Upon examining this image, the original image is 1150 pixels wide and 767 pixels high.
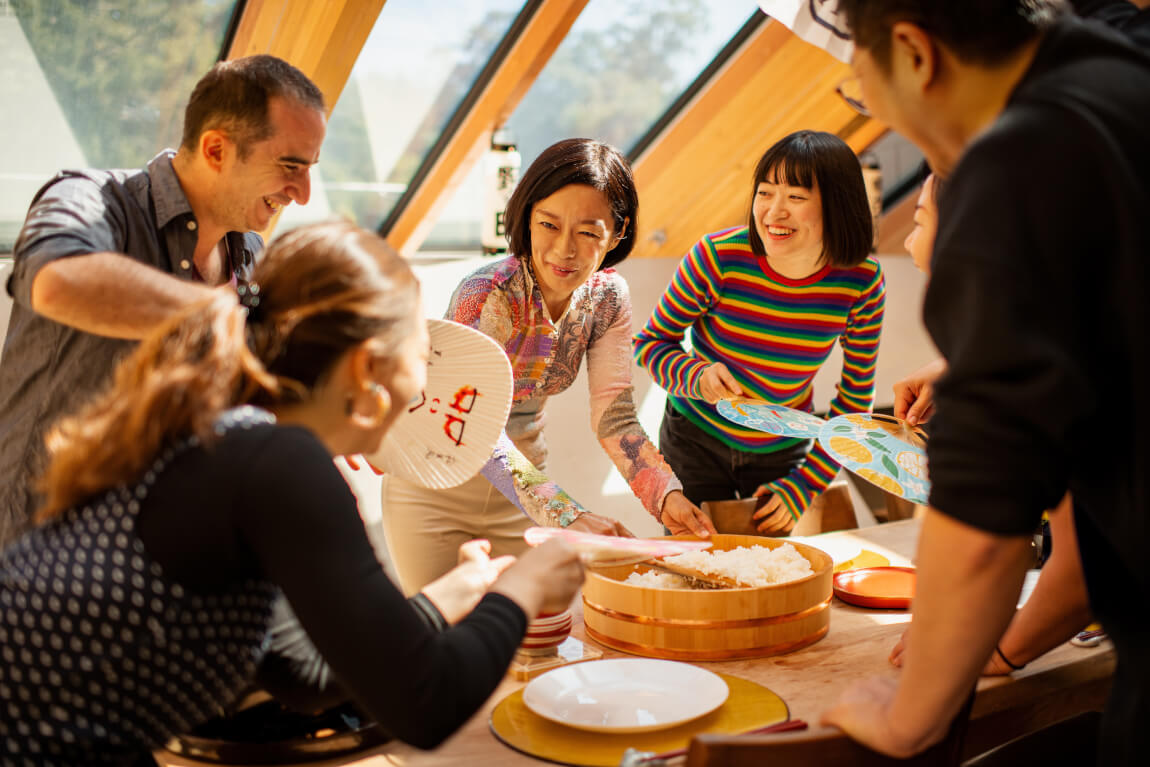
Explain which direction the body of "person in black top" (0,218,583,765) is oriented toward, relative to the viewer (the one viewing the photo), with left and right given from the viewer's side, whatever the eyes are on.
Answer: facing away from the viewer and to the right of the viewer

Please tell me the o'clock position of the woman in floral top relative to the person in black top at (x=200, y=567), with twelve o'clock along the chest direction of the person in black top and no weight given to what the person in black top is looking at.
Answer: The woman in floral top is roughly at 11 o'clock from the person in black top.

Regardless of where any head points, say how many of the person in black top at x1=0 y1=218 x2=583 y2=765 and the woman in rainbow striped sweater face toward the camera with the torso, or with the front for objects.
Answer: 1

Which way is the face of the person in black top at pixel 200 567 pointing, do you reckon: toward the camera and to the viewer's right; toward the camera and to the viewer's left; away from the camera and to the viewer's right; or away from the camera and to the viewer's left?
away from the camera and to the viewer's right

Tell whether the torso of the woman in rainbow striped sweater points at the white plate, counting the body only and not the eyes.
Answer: yes

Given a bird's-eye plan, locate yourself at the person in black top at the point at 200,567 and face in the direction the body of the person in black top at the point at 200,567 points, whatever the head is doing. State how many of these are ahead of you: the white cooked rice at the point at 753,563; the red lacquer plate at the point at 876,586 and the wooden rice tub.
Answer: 3

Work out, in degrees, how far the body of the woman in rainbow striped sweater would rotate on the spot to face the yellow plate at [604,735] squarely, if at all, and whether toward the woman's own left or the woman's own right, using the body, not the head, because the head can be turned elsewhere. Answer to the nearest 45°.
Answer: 0° — they already face it

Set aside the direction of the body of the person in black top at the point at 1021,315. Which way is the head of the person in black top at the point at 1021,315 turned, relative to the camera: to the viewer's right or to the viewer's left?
to the viewer's left
